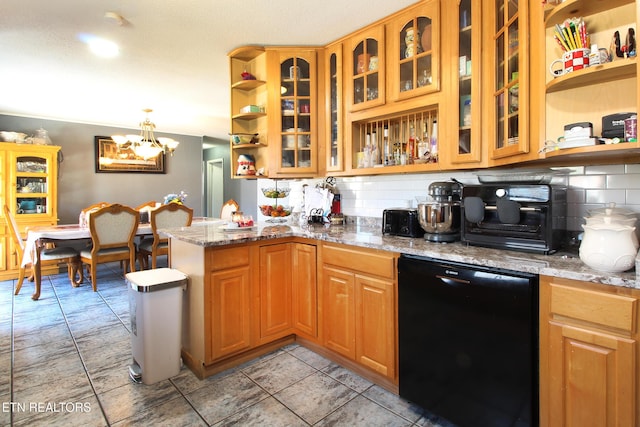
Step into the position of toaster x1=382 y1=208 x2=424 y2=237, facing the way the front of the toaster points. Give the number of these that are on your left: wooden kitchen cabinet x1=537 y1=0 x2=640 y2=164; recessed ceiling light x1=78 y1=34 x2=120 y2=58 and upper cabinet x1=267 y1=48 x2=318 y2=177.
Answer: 1

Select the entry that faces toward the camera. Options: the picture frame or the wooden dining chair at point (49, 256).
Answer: the picture frame

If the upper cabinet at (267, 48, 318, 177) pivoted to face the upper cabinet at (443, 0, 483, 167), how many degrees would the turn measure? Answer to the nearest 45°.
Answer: approximately 45° to its left

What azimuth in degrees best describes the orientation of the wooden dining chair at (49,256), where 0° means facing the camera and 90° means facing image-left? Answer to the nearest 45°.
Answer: approximately 270°

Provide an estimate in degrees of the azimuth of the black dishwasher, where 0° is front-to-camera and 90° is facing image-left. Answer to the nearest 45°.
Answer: approximately 45°

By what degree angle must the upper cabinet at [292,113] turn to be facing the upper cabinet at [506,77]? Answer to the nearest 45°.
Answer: approximately 45° to its left

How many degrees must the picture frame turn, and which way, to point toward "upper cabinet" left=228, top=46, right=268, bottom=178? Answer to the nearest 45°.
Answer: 0° — it already faces it

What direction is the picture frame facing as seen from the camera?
toward the camera

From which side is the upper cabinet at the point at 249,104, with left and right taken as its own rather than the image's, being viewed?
front

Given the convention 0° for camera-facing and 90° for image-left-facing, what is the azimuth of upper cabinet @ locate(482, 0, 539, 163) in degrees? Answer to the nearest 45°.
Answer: approximately 45°

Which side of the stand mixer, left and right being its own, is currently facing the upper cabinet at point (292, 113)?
right
